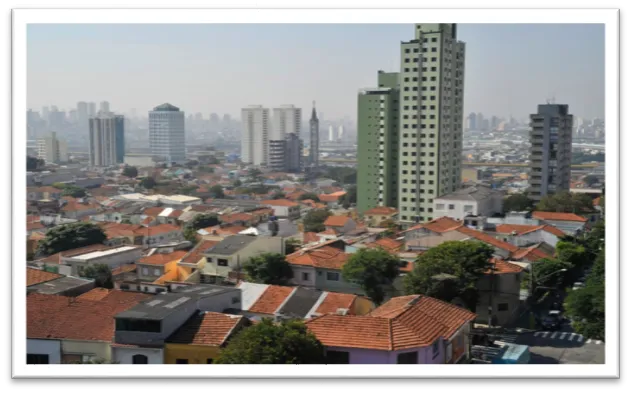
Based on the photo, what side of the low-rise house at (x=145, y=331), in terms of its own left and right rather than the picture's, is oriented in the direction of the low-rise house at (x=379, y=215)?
back

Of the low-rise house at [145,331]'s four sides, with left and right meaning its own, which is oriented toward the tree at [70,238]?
back

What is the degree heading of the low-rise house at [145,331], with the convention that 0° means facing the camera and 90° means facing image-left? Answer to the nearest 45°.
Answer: approximately 0°

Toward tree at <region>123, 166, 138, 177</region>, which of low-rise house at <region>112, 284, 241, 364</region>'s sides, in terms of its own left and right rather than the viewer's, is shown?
back

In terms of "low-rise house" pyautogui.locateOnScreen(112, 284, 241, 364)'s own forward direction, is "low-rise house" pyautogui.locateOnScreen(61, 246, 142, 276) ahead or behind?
behind

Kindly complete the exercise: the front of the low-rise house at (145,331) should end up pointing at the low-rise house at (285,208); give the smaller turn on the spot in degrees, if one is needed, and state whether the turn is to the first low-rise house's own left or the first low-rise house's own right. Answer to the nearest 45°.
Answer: approximately 180°

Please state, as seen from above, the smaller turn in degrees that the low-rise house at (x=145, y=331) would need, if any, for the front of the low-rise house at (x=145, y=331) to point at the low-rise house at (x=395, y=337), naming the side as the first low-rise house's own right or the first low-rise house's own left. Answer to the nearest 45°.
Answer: approximately 90° to the first low-rise house's own left

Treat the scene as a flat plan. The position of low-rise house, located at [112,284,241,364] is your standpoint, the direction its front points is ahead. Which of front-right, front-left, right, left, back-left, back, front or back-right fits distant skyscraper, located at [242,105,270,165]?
back
